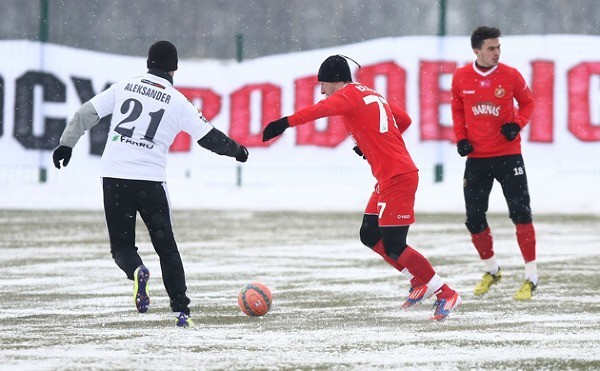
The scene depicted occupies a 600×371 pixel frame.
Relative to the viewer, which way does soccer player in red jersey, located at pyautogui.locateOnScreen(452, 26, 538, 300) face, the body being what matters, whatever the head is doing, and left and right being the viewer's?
facing the viewer

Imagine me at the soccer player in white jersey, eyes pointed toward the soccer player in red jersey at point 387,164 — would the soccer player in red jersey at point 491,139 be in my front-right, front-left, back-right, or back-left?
front-left

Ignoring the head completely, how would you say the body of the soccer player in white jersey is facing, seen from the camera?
away from the camera

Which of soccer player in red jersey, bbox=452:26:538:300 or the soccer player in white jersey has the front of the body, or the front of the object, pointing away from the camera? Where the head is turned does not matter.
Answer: the soccer player in white jersey

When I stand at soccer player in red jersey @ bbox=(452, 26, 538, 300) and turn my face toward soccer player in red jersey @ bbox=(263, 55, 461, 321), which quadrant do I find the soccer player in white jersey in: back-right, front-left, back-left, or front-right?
front-right

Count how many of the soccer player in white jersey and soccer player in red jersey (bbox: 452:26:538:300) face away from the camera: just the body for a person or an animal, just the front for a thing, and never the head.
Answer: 1

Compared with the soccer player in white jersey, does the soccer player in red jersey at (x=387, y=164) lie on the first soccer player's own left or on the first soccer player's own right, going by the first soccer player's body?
on the first soccer player's own right

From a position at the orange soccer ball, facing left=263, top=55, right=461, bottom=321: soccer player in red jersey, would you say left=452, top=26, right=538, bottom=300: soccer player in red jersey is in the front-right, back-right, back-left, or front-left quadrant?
front-left

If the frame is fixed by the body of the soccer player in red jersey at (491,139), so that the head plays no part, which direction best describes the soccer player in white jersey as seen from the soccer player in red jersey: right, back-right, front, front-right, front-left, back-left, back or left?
front-right

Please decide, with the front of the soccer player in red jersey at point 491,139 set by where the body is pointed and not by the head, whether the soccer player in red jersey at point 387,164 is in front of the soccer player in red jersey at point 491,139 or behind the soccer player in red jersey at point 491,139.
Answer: in front
